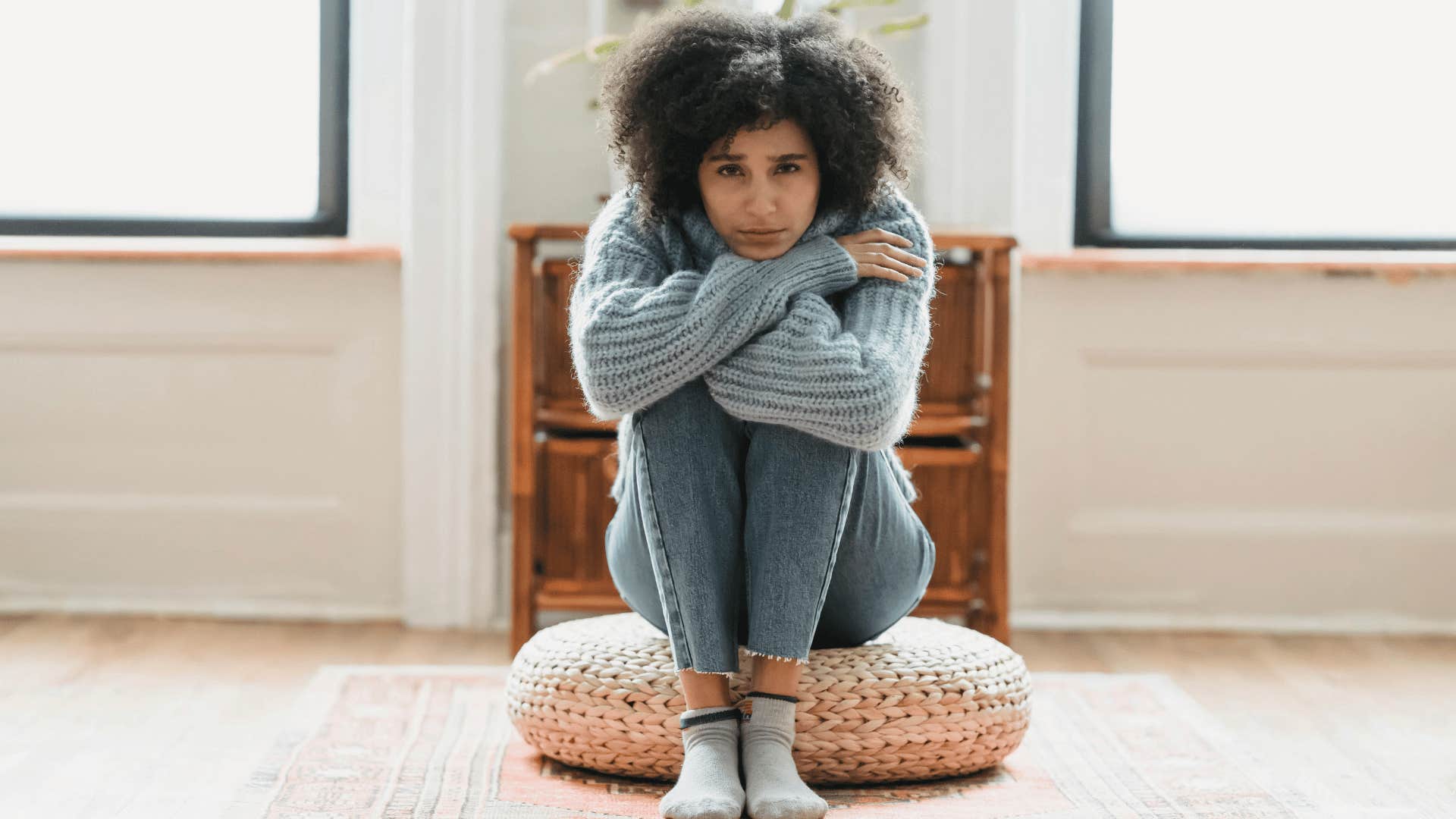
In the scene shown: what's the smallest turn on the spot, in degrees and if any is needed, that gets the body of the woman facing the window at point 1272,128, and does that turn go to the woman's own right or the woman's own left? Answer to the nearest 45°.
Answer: approximately 135° to the woman's own left

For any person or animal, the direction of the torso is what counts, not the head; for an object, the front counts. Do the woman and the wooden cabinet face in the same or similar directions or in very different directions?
same or similar directions

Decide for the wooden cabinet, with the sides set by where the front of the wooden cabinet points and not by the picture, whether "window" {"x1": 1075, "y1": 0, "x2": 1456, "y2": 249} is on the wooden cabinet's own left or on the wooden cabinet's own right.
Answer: on the wooden cabinet's own left

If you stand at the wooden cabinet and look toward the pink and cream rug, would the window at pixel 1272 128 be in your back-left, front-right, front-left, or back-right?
back-left

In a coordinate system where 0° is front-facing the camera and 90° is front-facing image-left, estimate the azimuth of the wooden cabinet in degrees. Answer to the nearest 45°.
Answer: approximately 0°

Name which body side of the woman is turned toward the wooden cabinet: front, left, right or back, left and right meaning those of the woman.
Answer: back

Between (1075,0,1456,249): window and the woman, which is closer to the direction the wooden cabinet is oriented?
the woman

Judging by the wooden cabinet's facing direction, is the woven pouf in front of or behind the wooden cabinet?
in front

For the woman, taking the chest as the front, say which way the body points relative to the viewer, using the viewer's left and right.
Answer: facing the viewer

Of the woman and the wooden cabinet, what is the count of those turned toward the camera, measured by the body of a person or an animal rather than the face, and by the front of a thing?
2

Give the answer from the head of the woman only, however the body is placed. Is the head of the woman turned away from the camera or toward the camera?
toward the camera
